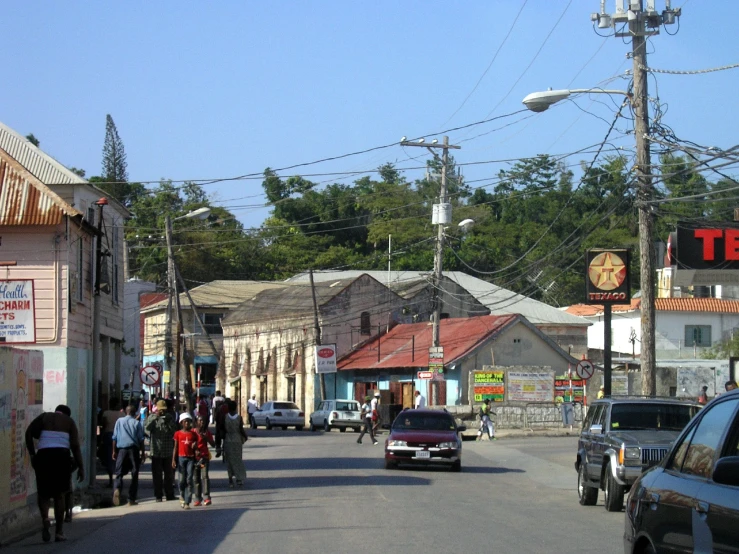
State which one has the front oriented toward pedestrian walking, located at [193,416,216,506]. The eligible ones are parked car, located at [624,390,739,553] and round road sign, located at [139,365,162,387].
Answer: the round road sign

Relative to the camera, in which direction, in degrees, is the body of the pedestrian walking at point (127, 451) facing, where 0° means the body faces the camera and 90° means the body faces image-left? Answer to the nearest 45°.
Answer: approximately 180°

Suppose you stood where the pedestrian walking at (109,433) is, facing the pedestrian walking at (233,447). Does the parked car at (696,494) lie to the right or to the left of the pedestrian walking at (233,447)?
right

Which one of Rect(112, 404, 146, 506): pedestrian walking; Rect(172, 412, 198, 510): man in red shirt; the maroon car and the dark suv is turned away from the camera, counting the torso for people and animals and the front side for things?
the pedestrian walking

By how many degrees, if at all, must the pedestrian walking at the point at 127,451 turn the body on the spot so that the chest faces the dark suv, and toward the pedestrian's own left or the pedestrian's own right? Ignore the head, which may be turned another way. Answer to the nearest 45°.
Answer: approximately 135° to the pedestrian's own right
